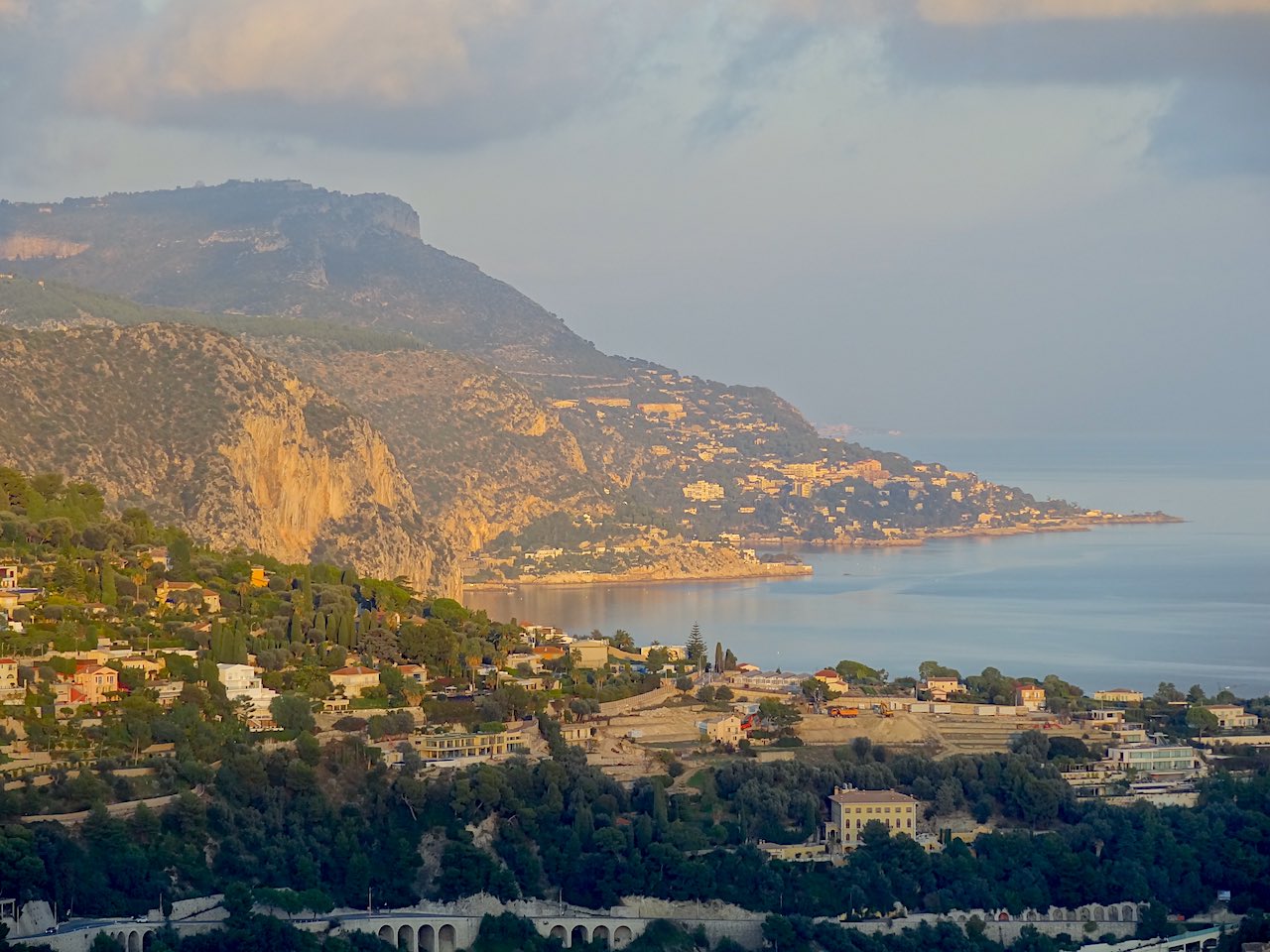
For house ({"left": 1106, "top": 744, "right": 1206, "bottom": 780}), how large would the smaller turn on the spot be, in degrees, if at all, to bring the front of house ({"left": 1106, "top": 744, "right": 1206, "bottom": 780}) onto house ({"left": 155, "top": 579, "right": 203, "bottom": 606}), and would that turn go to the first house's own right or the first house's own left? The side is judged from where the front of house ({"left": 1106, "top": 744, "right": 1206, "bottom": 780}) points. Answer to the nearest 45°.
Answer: approximately 90° to the first house's own right

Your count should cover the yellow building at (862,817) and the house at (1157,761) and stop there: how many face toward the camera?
2

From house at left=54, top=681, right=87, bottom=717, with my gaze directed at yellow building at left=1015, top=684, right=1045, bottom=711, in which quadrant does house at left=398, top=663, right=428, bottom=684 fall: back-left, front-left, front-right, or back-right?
front-left

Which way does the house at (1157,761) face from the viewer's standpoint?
toward the camera

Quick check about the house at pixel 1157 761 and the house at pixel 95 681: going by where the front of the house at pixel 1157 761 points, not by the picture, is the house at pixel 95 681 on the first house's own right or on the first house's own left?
on the first house's own right

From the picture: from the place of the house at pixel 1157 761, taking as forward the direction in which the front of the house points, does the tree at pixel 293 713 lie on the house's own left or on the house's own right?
on the house's own right

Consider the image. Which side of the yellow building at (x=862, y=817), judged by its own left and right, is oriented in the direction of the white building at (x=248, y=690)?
right

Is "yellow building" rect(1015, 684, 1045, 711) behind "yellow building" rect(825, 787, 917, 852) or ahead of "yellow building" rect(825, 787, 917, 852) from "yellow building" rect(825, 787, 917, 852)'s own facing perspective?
behind
